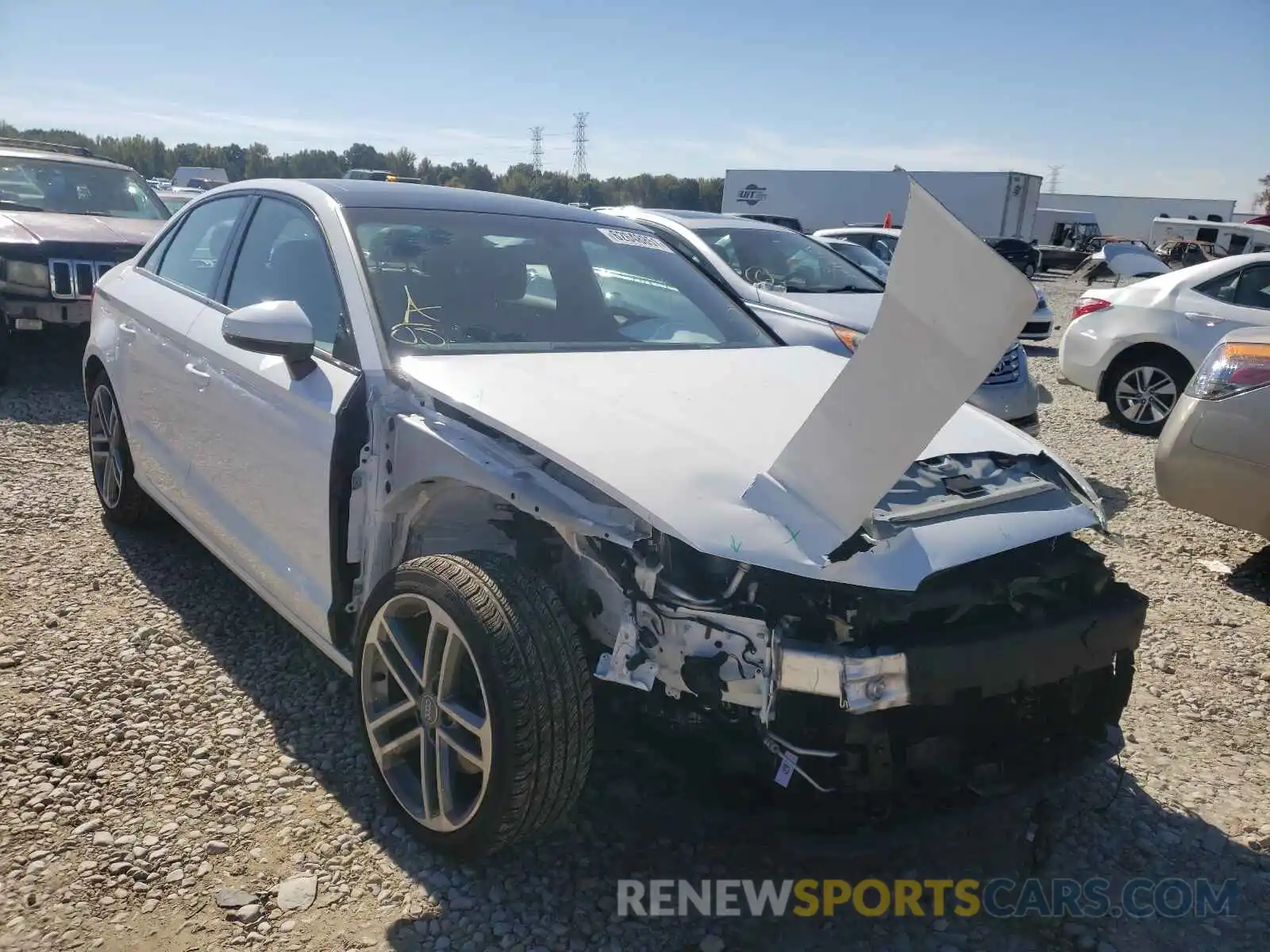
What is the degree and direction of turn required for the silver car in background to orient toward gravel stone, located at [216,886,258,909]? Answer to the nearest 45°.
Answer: approximately 45° to its right

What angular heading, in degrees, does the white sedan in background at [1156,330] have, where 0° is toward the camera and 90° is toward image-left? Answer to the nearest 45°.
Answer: approximately 270°

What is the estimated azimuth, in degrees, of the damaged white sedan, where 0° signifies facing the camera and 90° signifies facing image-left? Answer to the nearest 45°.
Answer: approximately 315°

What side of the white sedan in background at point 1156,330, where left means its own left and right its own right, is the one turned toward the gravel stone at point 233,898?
right

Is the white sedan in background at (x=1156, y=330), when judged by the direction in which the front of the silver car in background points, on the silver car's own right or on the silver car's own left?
on the silver car's own left

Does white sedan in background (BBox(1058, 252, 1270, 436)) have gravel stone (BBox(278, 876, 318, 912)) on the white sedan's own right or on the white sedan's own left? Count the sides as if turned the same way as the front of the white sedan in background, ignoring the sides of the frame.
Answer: on the white sedan's own right

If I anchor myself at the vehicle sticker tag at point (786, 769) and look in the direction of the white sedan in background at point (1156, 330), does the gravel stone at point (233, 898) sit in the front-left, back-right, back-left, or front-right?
back-left
